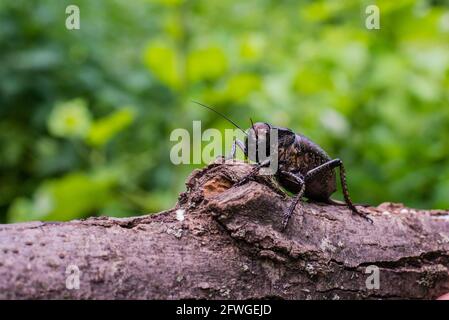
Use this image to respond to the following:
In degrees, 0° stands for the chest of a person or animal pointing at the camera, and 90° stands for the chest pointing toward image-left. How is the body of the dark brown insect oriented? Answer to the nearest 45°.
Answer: approximately 90°
